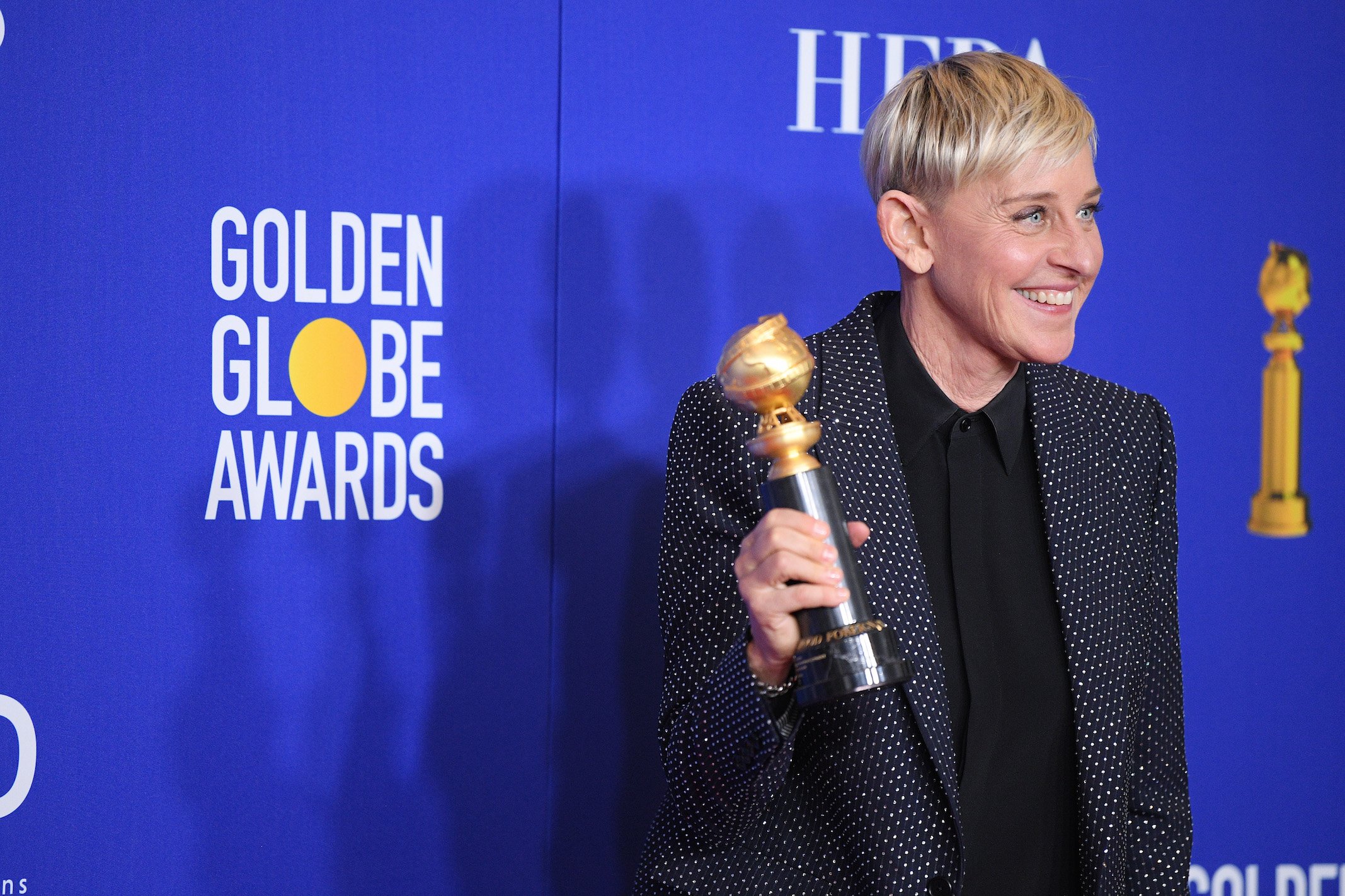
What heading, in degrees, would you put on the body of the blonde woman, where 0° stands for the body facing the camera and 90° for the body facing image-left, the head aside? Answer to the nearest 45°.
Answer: approximately 315°

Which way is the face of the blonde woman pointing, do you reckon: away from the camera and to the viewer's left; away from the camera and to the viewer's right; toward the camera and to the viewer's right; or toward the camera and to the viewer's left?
toward the camera and to the viewer's right
